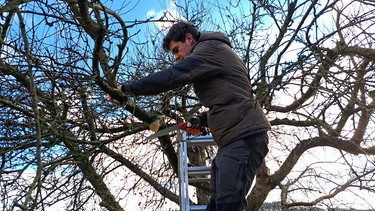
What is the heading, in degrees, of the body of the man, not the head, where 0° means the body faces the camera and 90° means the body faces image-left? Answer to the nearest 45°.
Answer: approximately 90°
